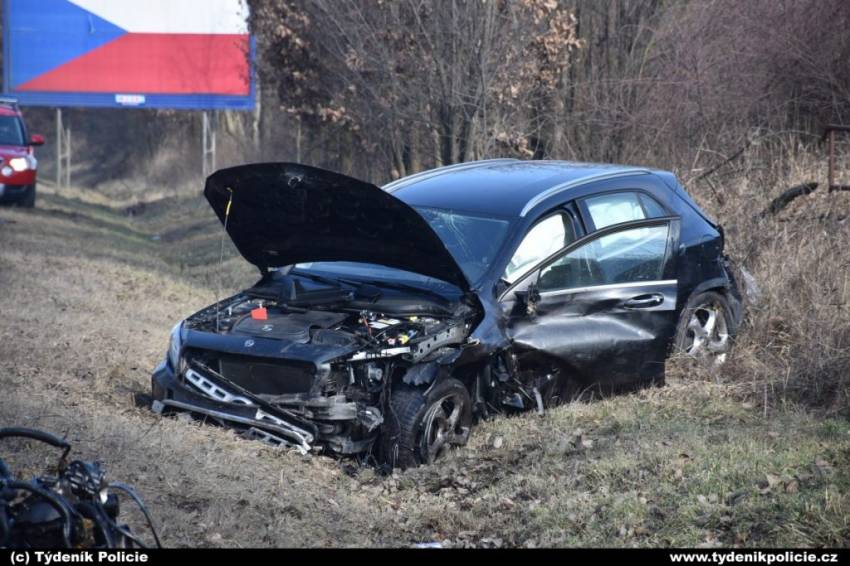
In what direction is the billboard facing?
toward the camera

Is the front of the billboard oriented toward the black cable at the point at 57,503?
yes

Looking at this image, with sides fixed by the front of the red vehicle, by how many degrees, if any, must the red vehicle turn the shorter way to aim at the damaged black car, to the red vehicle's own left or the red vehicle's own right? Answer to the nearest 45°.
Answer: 0° — it already faces it

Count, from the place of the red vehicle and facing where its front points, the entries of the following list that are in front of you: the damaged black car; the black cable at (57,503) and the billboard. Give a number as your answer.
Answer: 2

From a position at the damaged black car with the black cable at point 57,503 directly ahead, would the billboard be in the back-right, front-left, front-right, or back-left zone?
back-right

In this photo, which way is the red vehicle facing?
toward the camera

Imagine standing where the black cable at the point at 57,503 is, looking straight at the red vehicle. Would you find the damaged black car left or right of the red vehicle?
right

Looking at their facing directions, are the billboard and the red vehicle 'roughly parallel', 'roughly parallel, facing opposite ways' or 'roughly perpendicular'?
roughly parallel

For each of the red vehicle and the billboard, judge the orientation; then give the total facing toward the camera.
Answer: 2

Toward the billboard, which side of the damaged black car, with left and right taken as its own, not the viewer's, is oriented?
right

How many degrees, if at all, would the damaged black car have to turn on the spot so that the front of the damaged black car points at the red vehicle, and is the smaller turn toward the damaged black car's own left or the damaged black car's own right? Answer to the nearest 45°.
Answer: approximately 90° to the damaged black car's own right

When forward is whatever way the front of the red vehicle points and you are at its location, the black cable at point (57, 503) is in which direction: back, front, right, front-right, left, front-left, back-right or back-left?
front

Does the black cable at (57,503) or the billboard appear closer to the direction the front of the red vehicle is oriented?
the black cable

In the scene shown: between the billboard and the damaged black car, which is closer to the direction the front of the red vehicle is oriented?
the damaged black car

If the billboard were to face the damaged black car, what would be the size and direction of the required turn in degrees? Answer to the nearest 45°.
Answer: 0° — it already faces it

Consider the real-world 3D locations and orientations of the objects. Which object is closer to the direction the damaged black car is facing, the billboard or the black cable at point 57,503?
the black cable

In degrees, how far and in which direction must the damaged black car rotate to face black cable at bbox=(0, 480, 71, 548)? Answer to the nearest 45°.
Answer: approximately 45° to its left
